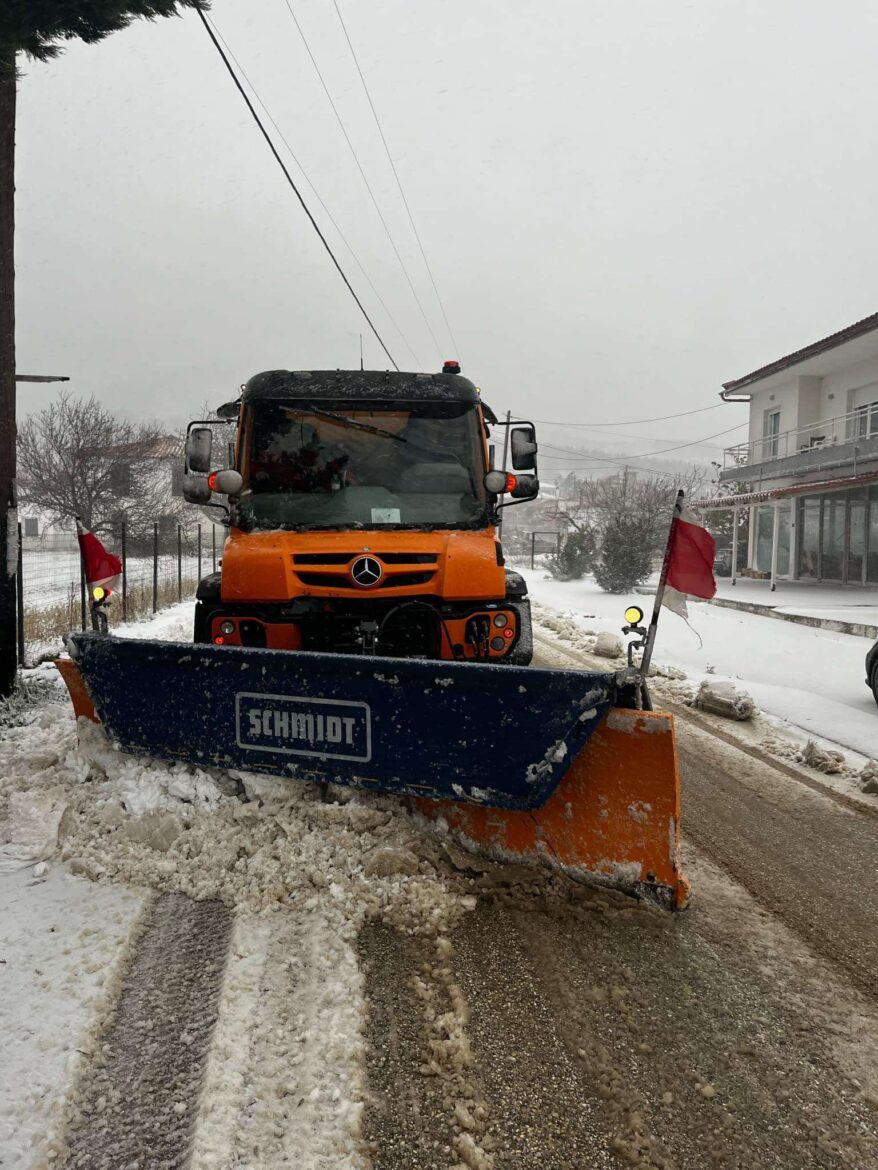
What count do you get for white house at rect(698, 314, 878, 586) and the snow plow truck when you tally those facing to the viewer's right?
0

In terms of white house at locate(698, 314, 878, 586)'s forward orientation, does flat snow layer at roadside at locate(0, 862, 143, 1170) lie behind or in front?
in front

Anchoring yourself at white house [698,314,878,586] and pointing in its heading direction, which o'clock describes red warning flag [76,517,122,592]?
The red warning flag is roughly at 11 o'clock from the white house.

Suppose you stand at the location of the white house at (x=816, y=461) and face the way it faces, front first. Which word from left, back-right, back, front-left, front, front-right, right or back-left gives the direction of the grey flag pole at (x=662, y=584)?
front-left

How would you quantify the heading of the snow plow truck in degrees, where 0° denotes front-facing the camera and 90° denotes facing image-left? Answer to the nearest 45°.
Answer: approximately 0°

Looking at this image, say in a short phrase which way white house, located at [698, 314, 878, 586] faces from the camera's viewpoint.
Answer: facing the viewer and to the left of the viewer

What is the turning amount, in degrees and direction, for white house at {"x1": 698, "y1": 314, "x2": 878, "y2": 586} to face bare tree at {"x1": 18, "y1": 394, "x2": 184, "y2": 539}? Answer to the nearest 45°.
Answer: approximately 45° to its right

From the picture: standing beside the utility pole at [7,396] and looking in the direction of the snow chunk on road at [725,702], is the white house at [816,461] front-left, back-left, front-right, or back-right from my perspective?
front-left

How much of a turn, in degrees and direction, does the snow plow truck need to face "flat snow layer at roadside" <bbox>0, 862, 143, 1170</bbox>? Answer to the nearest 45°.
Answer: approximately 45° to its right

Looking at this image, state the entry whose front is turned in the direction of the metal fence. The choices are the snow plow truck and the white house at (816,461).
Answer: the white house

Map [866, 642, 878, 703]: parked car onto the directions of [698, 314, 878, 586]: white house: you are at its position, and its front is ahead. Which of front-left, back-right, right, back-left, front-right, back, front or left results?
front-left

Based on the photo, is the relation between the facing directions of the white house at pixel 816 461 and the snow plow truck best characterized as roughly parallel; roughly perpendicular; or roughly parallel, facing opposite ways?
roughly perpendicular
